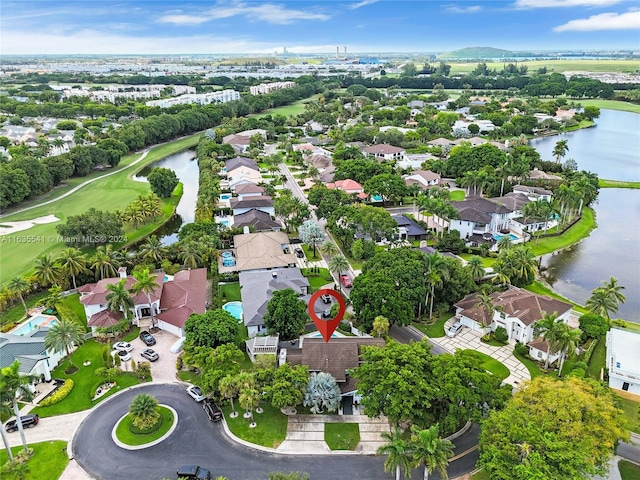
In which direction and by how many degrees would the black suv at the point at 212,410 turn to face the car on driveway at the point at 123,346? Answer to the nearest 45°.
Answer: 0° — it already faces it

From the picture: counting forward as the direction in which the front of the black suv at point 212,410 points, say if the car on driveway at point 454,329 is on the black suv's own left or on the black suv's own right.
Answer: on the black suv's own right

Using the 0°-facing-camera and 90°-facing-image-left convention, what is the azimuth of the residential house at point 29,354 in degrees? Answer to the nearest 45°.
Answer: approximately 315°

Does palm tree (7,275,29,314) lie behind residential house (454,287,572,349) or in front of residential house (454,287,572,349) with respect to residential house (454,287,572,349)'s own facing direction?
in front

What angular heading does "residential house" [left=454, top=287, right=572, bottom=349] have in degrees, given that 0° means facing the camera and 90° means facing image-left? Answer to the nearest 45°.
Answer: approximately 45°

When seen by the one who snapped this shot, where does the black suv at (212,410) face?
facing away from the viewer and to the left of the viewer

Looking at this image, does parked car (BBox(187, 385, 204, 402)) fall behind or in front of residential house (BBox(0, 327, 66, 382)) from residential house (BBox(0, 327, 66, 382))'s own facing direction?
in front
